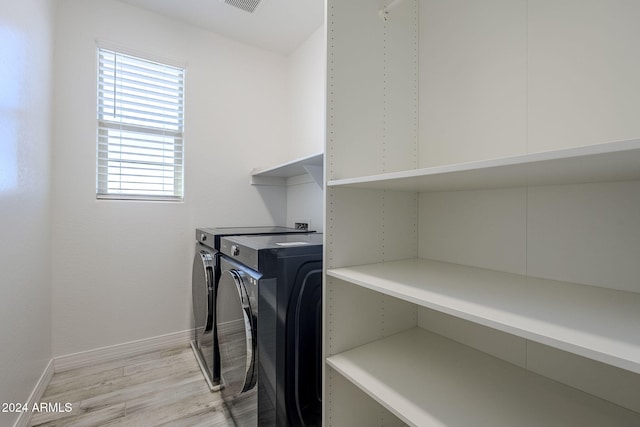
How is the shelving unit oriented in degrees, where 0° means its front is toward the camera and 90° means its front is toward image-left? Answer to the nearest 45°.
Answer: approximately 45°

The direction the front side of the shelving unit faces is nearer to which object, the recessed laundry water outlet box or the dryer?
the dryer

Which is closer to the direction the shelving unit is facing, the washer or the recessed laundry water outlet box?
the washer
